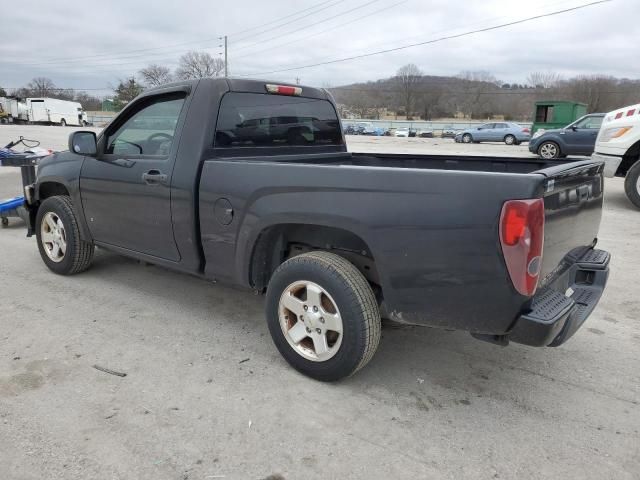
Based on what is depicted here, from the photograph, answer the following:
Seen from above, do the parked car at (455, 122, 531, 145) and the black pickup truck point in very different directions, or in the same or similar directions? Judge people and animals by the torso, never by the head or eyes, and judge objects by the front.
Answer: same or similar directions

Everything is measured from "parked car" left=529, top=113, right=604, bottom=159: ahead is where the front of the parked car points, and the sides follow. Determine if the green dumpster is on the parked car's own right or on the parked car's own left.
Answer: on the parked car's own right

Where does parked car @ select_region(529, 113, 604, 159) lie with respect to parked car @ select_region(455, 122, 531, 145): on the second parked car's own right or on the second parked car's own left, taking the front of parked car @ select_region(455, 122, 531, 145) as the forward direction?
on the second parked car's own left

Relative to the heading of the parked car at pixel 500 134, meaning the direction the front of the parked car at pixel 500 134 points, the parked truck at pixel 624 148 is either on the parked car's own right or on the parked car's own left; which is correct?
on the parked car's own left

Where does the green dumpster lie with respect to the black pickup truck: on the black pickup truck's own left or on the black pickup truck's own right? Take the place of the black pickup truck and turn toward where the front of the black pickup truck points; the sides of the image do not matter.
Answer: on the black pickup truck's own right

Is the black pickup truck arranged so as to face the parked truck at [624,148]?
no

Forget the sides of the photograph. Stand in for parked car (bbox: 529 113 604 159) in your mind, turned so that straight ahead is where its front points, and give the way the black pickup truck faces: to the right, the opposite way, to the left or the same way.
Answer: the same way

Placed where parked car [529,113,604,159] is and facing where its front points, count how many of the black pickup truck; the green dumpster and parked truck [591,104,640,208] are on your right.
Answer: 1

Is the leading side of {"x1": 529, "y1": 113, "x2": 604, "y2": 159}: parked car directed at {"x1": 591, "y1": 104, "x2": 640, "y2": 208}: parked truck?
no

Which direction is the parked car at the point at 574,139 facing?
to the viewer's left

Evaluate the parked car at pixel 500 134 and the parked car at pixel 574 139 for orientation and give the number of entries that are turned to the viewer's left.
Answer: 2

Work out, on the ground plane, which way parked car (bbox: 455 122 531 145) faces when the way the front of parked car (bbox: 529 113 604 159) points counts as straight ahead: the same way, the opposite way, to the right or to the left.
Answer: the same way

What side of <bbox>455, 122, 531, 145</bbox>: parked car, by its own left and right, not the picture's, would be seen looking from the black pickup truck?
left

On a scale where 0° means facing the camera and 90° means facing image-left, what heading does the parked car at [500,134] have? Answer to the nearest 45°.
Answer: approximately 90°
